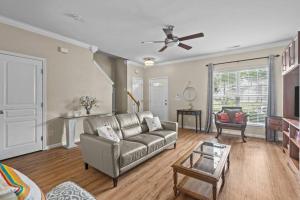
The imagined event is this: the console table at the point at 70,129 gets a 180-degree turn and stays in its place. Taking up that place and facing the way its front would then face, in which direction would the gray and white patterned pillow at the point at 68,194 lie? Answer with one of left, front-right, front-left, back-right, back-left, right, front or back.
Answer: back-left

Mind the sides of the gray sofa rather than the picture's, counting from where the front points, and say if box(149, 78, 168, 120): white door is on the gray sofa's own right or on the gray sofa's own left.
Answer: on the gray sofa's own left

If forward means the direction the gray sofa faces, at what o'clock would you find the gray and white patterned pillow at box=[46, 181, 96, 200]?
The gray and white patterned pillow is roughly at 2 o'clock from the gray sofa.

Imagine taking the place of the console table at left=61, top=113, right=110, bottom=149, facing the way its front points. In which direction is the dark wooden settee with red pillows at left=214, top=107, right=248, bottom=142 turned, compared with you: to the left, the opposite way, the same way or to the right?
to the right

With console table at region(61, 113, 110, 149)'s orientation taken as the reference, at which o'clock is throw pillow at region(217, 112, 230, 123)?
The throw pillow is roughly at 11 o'clock from the console table.

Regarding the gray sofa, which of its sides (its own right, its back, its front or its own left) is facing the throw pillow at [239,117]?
left

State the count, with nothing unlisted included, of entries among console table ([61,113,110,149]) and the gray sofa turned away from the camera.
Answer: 0

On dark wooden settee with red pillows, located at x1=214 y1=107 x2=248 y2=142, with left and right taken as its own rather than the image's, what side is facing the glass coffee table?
front

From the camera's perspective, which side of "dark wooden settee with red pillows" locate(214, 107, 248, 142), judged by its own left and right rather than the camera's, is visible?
front

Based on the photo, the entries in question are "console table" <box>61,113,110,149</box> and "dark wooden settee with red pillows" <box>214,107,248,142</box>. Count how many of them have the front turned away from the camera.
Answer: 0

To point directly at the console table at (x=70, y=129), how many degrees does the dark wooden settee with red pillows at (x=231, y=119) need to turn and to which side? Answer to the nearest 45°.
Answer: approximately 45° to its right

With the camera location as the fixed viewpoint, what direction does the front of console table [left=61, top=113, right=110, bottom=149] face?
facing the viewer and to the right of the viewer

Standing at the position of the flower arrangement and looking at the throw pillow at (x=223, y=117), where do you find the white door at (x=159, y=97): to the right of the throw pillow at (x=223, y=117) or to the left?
left

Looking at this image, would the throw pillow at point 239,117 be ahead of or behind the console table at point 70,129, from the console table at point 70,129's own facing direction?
ahead

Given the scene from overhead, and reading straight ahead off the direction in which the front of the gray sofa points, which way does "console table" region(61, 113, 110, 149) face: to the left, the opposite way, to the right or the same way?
the same way

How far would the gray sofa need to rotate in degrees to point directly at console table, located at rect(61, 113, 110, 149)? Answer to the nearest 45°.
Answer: approximately 180°

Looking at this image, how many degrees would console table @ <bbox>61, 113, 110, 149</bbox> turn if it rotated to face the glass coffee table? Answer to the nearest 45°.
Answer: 0° — it already faces it
